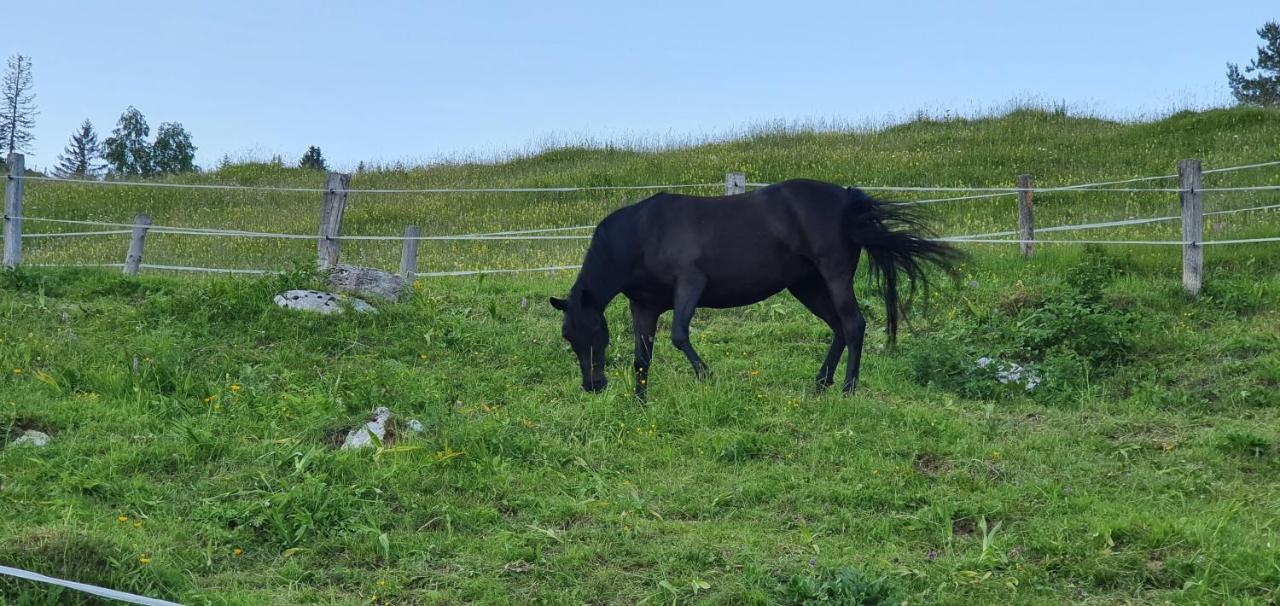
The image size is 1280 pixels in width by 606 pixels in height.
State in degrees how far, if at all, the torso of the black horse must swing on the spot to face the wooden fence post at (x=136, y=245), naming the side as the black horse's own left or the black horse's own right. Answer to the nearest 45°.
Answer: approximately 45° to the black horse's own right

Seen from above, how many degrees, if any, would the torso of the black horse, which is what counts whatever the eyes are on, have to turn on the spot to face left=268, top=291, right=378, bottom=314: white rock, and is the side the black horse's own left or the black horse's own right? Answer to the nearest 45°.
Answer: approximately 45° to the black horse's own right

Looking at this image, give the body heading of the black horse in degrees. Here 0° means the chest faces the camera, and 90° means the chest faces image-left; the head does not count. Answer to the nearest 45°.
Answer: approximately 90°

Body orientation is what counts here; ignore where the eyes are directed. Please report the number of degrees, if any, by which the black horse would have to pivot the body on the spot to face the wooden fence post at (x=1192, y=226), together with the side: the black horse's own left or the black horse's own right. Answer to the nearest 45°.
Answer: approximately 135° to the black horse's own right
